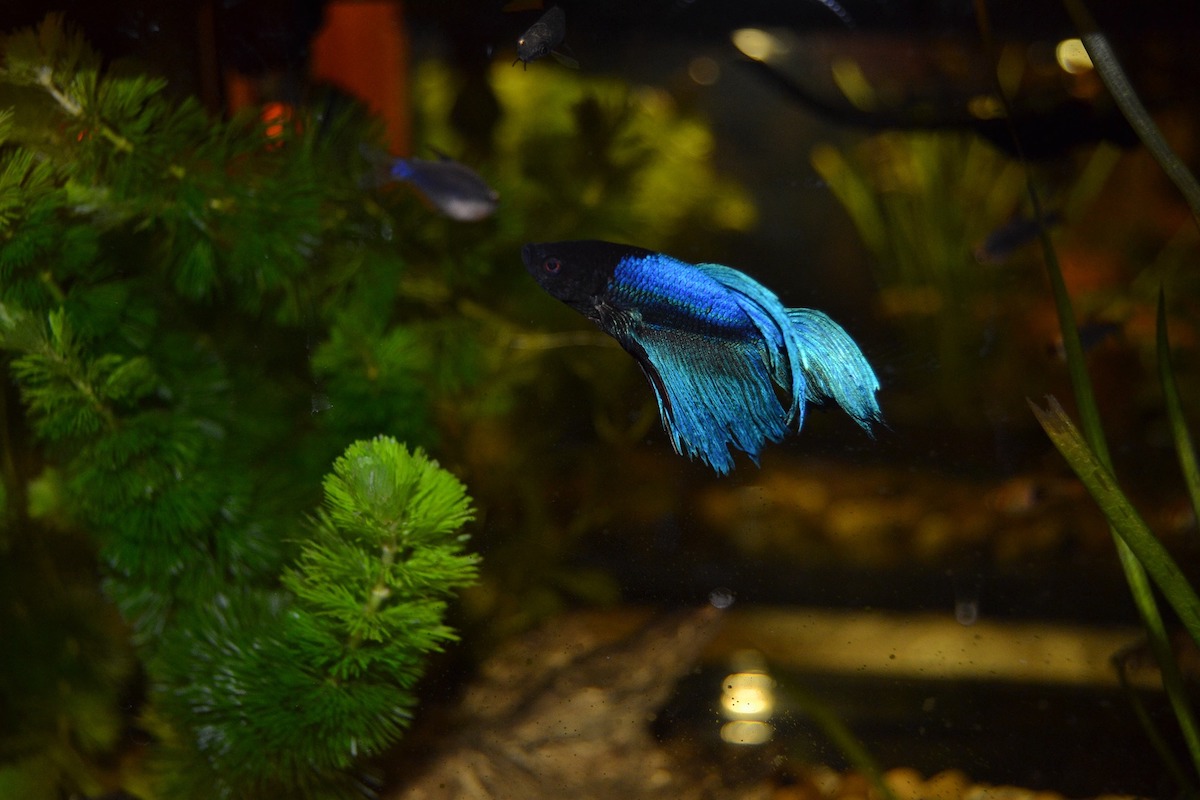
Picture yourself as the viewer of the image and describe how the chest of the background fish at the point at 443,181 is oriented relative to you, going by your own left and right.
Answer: facing to the right of the viewer

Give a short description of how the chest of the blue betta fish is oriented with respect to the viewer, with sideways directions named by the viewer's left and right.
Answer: facing to the left of the viewer

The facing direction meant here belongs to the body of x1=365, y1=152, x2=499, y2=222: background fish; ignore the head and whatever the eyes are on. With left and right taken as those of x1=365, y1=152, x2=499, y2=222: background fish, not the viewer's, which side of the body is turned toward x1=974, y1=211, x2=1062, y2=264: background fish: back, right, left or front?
front

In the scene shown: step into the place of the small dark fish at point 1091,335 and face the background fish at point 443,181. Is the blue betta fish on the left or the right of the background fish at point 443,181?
left

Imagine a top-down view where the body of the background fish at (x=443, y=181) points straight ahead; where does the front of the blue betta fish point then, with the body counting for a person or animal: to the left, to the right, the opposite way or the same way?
the opposite way
